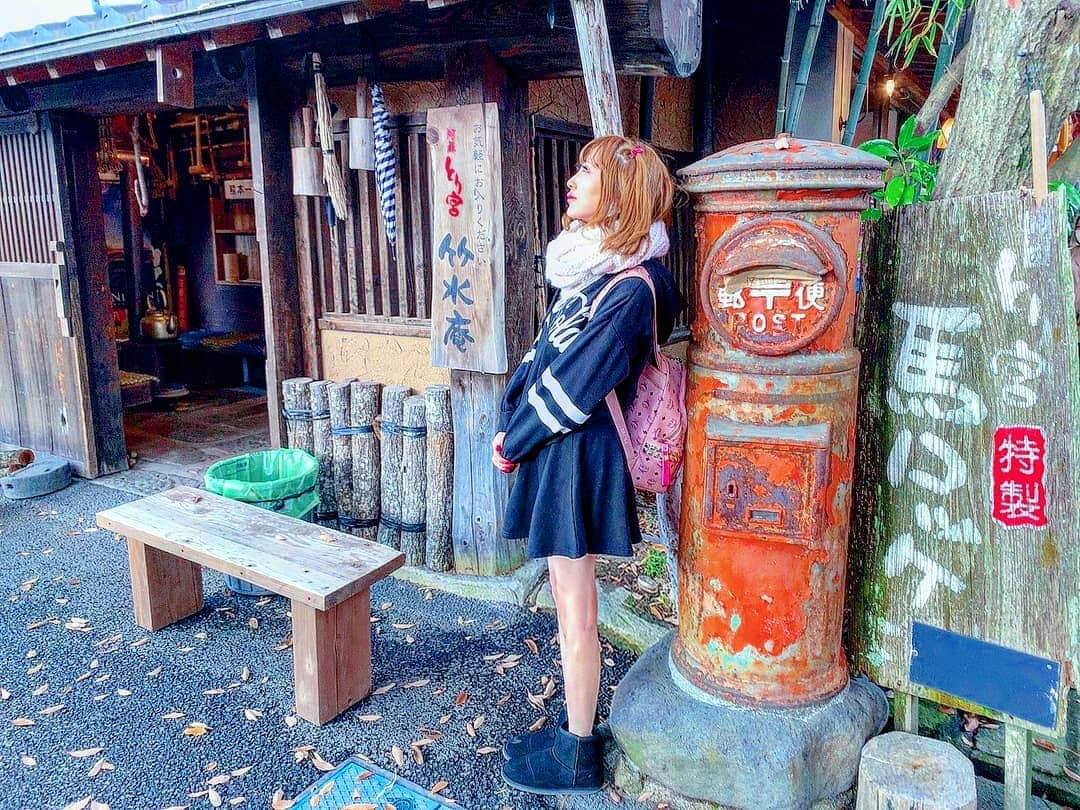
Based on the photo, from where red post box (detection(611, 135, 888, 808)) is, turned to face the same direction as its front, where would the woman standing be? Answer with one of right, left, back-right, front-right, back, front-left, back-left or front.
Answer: right

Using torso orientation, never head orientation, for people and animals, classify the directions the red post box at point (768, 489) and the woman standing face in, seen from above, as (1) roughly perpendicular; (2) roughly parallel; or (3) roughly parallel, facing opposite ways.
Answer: roughly perpendicular

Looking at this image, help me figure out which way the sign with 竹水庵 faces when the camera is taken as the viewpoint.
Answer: facing the viewer

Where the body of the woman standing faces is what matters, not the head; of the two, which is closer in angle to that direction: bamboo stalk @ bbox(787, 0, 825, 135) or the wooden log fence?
the wooden log fence

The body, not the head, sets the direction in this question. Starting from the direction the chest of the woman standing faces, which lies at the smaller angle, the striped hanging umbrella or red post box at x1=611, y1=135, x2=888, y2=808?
the striped hanging umbrella

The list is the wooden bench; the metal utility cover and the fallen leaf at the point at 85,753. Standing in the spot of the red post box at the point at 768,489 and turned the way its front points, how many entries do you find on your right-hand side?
3

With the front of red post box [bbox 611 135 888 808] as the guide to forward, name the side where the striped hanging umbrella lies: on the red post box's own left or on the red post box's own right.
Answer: on the red post box's own right

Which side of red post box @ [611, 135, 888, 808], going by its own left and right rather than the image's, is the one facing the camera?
front

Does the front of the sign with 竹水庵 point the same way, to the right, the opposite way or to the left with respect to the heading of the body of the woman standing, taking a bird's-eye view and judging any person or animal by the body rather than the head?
to the left

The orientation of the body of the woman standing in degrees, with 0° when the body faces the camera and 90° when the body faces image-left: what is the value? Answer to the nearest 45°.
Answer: approximately 90°

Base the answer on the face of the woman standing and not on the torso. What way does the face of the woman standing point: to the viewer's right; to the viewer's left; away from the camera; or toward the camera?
to the viewer's left

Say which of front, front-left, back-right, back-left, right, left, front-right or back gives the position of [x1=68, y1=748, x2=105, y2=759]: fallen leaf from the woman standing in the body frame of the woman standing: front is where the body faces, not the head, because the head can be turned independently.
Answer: front

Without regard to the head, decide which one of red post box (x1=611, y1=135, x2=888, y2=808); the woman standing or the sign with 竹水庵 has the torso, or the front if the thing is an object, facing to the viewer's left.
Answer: the woman standing
